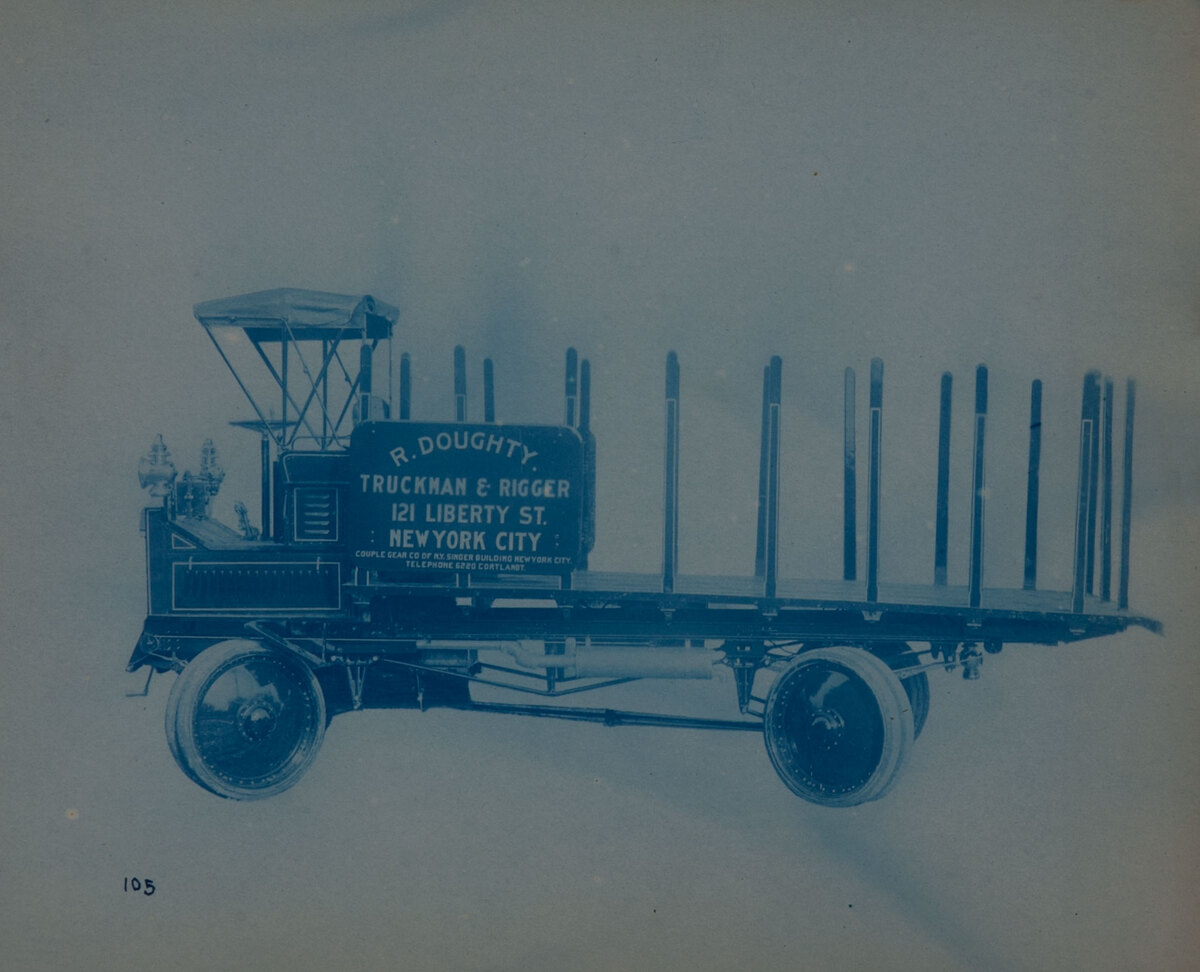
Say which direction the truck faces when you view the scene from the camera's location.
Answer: facing to the left of the viewer
